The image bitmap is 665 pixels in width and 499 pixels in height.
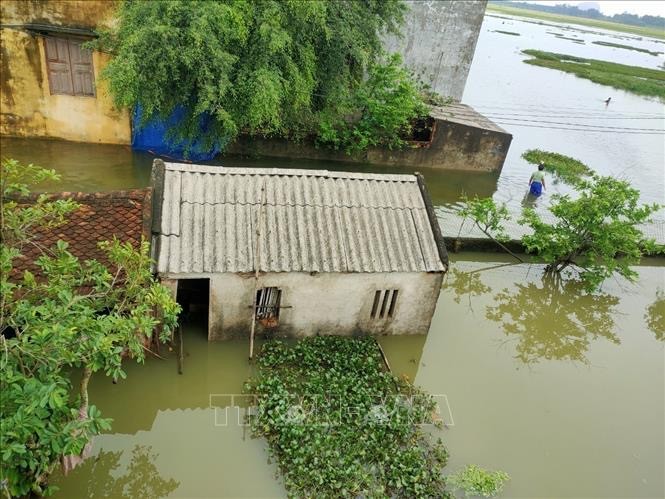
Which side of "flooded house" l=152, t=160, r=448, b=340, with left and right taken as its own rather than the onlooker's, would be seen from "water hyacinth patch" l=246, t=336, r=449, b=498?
front

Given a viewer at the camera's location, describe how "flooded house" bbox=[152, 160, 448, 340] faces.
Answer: facing the viewer

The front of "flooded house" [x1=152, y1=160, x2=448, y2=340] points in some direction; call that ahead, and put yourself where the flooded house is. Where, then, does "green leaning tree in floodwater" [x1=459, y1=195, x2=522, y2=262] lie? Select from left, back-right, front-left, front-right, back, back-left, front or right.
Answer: back-left

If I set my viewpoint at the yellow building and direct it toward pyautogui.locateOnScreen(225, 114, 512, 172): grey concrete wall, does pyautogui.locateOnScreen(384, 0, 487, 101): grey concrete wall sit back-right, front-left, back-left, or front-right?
front-left

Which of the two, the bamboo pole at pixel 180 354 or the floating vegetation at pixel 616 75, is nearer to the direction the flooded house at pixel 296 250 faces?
the bamboo pole

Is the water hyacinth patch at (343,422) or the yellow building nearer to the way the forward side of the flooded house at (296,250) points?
the water hyacinth patch

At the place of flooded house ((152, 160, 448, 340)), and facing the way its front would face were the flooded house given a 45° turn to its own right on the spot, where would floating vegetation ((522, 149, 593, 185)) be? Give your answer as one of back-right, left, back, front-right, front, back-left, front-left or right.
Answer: back

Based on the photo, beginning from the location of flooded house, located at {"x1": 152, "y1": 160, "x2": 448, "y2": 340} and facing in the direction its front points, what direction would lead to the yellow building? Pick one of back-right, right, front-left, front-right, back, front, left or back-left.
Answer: back-right

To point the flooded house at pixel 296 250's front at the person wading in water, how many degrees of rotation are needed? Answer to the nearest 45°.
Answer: approximately 135° to its left

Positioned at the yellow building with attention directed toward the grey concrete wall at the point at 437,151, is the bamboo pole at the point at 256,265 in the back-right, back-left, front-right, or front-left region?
front-right

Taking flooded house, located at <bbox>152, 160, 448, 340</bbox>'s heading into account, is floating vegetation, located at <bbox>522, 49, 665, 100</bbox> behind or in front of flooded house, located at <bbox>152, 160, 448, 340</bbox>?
behind

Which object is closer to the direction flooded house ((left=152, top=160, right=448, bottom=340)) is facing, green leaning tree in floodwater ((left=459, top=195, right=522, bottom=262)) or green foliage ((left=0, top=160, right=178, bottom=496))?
the green foliage

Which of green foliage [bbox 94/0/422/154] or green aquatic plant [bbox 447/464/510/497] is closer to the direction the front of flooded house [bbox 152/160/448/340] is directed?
the green aquatic plant

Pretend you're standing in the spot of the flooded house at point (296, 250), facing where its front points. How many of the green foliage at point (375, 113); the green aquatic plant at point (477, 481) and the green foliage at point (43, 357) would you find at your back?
1
